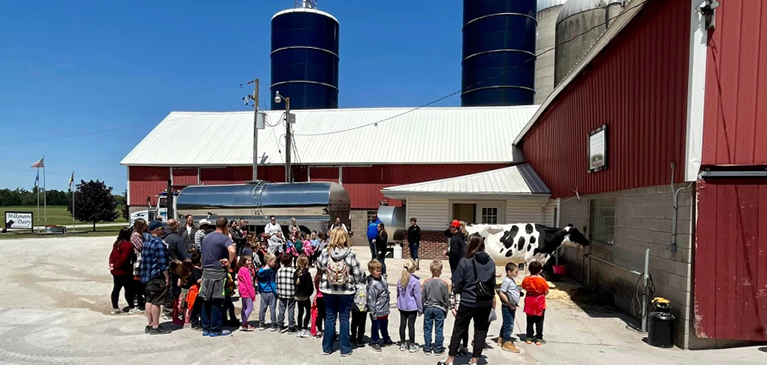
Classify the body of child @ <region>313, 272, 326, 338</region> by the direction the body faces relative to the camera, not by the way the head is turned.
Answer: away from the camera

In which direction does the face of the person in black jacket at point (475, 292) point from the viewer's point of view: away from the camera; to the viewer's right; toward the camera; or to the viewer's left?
away from the camera

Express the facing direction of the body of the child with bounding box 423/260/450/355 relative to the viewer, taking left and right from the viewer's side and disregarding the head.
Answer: facing away from the viewer

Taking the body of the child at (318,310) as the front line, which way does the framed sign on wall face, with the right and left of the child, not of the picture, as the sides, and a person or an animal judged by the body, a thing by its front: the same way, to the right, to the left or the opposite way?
to the left

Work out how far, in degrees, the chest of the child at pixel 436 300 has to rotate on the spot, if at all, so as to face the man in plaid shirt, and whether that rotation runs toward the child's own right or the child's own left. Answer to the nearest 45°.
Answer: approximately 90° to the child's own left

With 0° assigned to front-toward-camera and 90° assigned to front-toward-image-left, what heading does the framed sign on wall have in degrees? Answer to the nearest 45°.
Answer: approximately 45°

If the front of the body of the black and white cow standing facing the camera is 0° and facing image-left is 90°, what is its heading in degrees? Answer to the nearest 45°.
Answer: approximately 270°

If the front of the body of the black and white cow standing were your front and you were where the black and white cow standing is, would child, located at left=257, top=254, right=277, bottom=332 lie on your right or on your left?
on your right

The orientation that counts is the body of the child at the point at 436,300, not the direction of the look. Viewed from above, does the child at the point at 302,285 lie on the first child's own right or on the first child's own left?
on the first child's own left

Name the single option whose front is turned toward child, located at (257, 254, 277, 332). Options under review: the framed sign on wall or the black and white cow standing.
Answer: the framed sign on wall

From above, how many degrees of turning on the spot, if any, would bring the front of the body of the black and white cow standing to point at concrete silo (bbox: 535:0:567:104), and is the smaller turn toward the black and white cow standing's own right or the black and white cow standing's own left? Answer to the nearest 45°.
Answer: approximately 90° to the black and white cow standing's own left

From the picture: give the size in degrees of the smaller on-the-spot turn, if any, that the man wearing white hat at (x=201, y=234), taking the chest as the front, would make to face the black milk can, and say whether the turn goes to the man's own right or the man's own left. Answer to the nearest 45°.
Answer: approximately 45° to the man's own right
